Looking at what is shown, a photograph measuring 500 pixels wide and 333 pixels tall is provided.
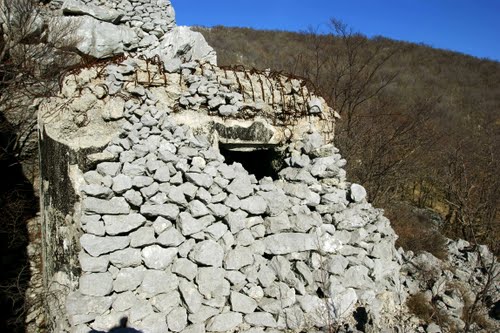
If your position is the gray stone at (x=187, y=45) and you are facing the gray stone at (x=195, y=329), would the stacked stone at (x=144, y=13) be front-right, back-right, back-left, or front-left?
back-right

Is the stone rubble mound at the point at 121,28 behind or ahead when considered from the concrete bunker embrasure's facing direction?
behind

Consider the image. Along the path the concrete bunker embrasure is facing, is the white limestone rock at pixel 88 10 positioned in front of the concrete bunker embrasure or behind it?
behind

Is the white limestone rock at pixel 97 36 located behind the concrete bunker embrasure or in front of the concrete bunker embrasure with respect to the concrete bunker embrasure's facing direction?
behind

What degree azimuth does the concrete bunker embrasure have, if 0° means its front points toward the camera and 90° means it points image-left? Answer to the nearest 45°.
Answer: approximately 0°
